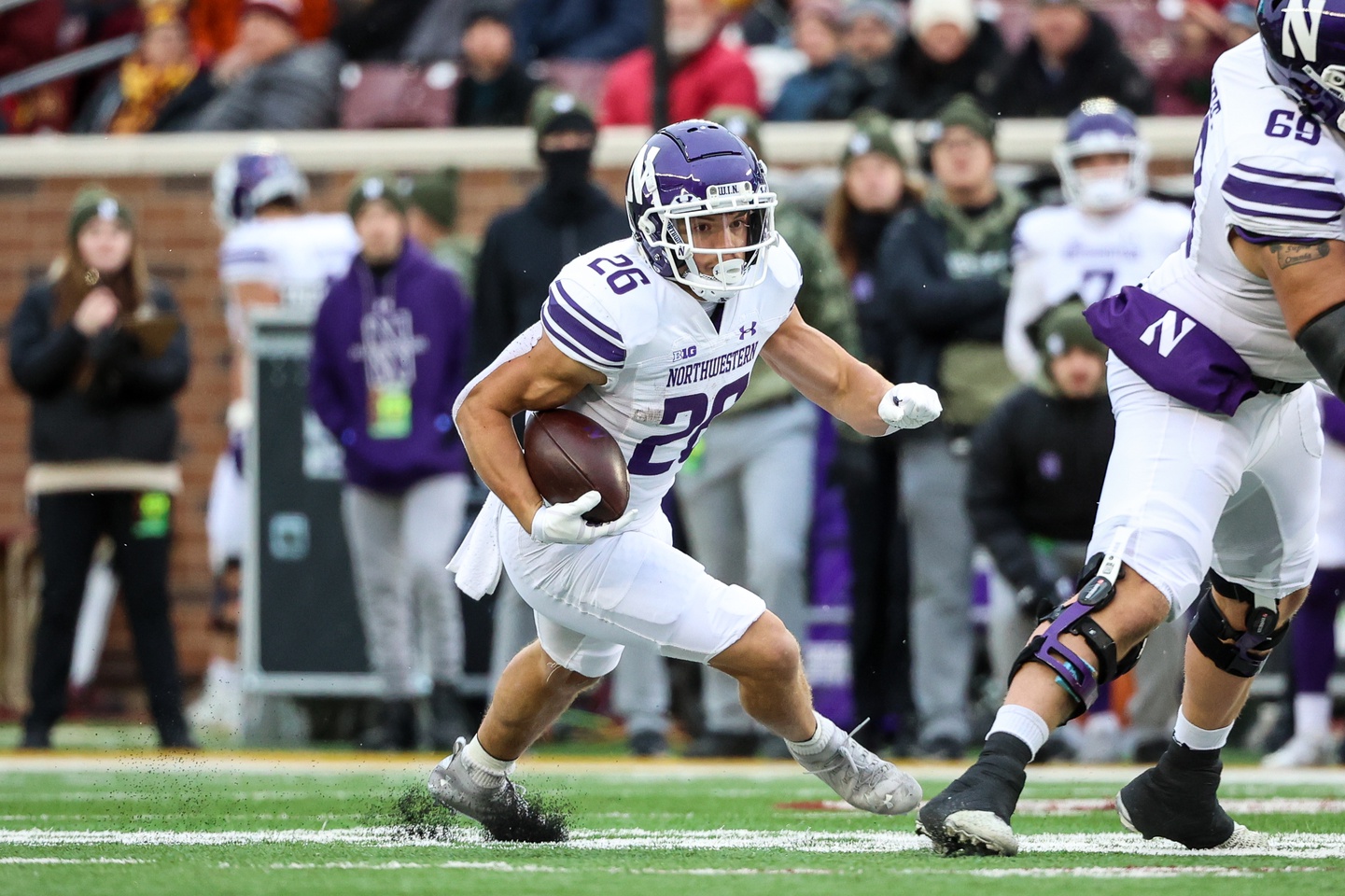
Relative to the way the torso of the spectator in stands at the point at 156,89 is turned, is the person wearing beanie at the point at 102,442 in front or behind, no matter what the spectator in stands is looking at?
in front

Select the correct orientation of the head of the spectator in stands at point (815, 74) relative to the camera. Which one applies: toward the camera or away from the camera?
toward the camera

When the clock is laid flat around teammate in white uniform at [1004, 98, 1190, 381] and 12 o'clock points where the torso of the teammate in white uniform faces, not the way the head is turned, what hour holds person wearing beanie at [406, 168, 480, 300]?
The person wearing beanie is roughly at 4 o'clock from the teammate in white uniform.

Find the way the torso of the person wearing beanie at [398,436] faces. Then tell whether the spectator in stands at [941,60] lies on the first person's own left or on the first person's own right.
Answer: on the first person's own left

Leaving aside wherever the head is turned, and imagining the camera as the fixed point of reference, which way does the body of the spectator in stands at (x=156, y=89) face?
toward the camera

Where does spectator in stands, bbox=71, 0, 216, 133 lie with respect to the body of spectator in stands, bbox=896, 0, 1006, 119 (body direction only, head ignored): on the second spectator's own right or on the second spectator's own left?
on the second spectator's own right

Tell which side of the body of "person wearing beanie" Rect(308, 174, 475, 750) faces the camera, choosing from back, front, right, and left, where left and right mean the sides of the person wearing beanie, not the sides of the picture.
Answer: front

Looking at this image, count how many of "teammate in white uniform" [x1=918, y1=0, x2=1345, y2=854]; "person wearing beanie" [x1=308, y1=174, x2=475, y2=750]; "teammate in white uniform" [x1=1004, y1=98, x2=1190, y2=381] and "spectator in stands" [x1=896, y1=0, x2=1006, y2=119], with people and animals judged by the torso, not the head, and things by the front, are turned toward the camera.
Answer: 3

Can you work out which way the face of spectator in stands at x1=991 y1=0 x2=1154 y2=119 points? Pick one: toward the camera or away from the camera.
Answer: toward the camera

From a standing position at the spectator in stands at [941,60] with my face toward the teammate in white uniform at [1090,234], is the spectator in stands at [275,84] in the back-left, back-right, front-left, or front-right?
back-right

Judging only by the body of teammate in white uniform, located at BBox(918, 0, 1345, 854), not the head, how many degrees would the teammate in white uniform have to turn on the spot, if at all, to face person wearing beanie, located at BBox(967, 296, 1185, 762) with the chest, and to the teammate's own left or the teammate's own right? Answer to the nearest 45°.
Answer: approximately 90° to the teammate's own left

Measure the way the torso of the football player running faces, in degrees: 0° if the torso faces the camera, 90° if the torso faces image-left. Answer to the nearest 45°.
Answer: approximately 315°

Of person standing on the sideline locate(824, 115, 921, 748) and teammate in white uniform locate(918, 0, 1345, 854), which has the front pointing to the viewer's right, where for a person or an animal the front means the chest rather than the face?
the teammate in white uniform
